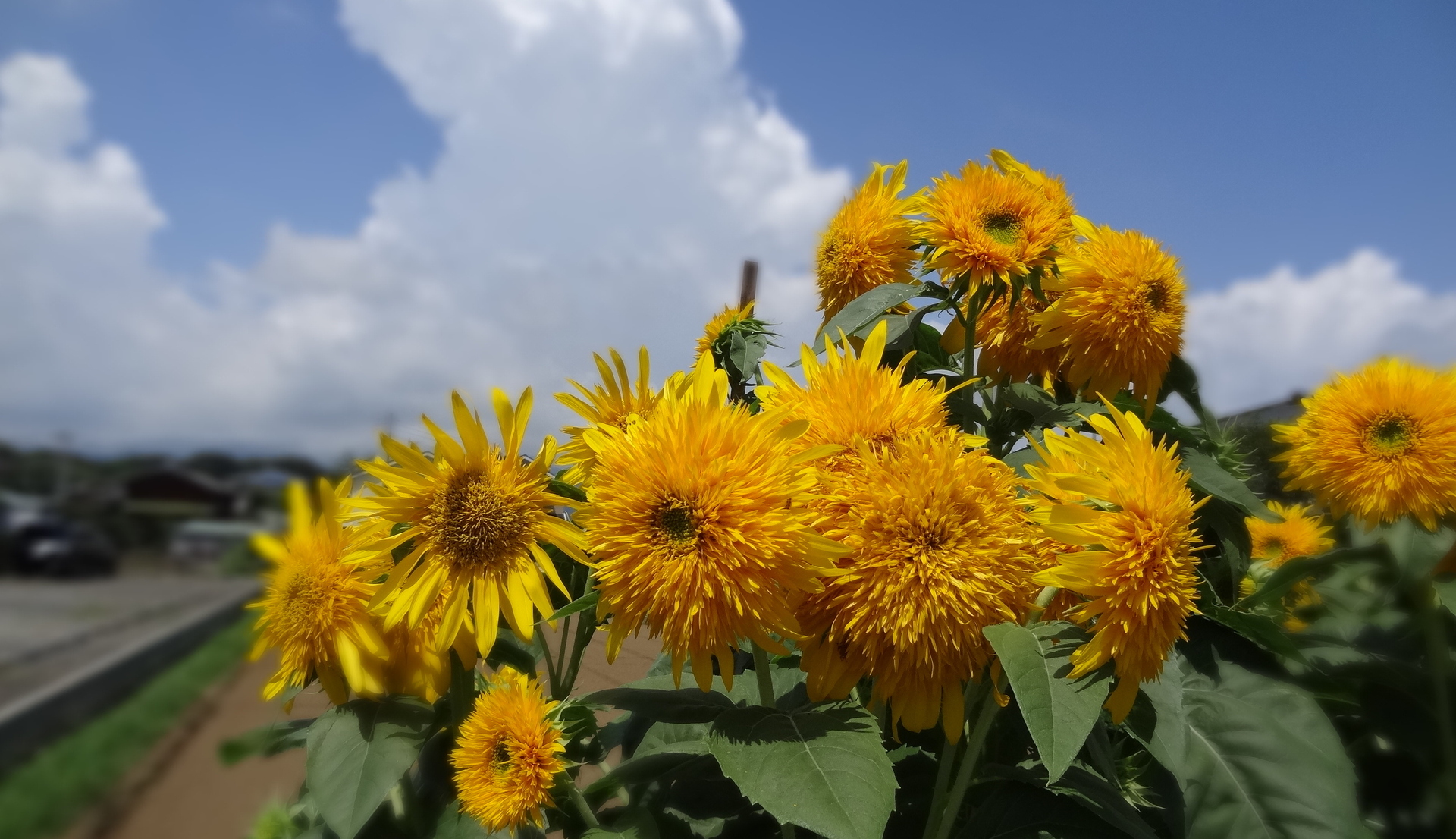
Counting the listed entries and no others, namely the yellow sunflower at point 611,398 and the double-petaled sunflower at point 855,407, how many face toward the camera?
2

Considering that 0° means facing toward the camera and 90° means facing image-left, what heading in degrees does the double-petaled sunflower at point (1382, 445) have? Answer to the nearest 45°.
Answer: approximately 0°

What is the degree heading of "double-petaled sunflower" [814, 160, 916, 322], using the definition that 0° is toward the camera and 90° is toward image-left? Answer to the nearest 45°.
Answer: approximately 45°

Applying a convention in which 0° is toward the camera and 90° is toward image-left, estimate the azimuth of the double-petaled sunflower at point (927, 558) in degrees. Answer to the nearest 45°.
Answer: approximately 0°

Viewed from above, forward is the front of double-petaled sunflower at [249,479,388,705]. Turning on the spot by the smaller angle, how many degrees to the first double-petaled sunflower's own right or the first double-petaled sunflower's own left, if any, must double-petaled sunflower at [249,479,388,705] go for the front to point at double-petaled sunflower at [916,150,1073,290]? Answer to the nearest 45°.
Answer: approximately 90° to the first double-petaled sunflower's own left
